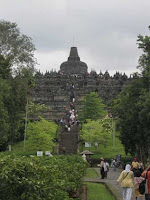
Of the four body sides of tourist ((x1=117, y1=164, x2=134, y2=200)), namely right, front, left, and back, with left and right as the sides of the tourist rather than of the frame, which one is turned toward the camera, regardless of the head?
back

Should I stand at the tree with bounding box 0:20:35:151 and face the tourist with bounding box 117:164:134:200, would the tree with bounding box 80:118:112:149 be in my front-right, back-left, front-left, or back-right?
back-left

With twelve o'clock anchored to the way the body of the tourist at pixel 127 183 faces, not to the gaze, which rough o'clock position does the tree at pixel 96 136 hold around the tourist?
The tree is roughly at 12 o'clock from the tourist.

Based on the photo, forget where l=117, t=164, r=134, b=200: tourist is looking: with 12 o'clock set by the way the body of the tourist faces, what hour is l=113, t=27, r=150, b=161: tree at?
The tree is roughly at 12 o'clock from the tourist.

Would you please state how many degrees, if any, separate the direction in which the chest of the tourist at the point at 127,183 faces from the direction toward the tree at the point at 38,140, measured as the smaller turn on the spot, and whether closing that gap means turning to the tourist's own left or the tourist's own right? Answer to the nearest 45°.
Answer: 0° — they already face it
